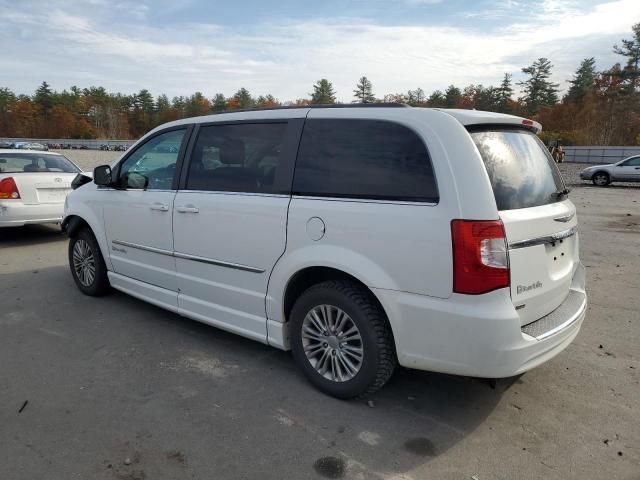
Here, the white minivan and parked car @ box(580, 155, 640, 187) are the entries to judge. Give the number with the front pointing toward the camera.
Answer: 0

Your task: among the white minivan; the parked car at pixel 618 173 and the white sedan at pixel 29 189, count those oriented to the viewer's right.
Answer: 0

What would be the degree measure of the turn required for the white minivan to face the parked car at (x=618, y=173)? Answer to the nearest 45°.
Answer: approximately 90° to its right

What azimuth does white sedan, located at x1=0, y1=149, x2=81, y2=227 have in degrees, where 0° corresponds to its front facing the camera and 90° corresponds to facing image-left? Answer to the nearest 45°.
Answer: approximately 135°

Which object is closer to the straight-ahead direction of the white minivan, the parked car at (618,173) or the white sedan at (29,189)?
the white sedan

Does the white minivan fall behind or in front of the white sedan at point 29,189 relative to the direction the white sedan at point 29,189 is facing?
behind

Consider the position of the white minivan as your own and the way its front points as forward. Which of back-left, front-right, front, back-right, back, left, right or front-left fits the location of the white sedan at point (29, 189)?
front

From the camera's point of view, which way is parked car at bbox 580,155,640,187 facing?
to the viewer's left

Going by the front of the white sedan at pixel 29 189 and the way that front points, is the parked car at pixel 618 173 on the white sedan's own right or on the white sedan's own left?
on the white sedan's own right

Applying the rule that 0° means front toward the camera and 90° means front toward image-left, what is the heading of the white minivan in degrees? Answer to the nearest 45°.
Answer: approximately 135°

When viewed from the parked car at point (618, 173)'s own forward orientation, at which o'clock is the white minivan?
The white minivan is roughly at 9 o'clock from the parked car.
